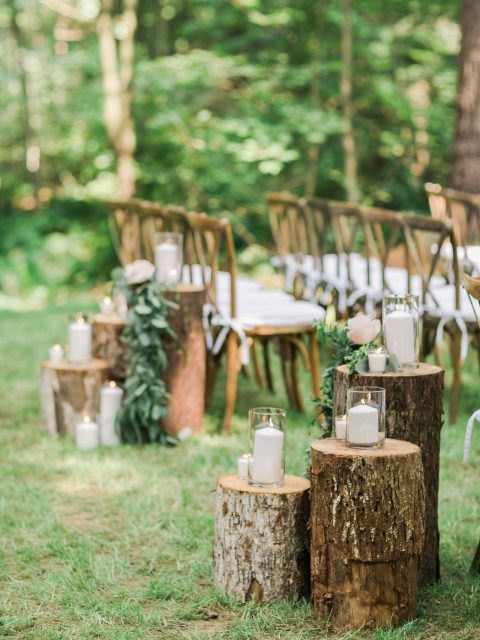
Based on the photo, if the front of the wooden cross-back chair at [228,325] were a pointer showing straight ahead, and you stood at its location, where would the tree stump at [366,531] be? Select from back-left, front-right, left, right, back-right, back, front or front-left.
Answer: back-right

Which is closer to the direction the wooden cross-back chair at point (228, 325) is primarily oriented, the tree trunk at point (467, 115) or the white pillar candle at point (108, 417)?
the tree trunk

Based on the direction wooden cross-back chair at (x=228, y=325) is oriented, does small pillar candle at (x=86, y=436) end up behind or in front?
behind

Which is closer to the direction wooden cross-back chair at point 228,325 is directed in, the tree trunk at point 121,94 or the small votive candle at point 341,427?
the tree trunk

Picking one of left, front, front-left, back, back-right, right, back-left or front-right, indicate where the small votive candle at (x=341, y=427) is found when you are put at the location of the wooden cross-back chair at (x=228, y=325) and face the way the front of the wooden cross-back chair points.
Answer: back-right

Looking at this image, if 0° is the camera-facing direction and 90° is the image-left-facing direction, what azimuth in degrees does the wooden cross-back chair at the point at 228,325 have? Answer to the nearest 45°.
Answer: approximately 225°

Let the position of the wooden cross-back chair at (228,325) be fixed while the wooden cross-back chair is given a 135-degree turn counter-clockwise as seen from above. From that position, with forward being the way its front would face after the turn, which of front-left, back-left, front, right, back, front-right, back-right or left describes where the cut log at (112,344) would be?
front

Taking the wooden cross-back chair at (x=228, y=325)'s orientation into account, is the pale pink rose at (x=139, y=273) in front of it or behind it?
behind

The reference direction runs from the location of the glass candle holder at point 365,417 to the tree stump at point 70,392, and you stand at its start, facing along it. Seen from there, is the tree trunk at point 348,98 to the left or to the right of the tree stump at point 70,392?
right

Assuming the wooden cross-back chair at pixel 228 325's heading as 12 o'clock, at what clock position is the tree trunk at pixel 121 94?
The tree trunk is roughly at 10 o'clock from the wooden cross-back chair.
